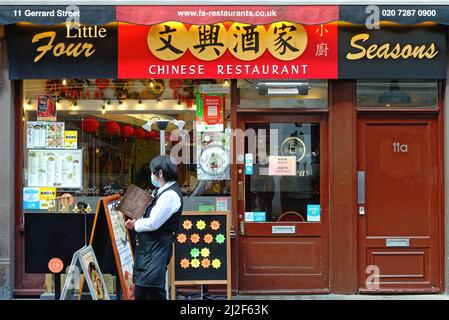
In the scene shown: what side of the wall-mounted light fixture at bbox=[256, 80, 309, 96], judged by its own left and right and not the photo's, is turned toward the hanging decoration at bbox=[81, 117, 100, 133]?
right

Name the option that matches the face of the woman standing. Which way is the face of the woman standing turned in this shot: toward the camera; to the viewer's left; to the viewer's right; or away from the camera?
to the viewer's left

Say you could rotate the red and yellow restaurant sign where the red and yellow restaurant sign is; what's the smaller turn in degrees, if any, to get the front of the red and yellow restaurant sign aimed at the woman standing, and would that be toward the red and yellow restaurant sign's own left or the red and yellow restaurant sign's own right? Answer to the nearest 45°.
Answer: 0° — it already faces them

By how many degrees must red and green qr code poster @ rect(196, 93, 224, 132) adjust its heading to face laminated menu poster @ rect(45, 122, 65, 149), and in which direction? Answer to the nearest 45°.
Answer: approximately 90° to its right

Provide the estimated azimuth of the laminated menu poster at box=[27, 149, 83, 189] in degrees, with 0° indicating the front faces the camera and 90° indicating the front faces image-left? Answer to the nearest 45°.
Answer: approximately 0°
